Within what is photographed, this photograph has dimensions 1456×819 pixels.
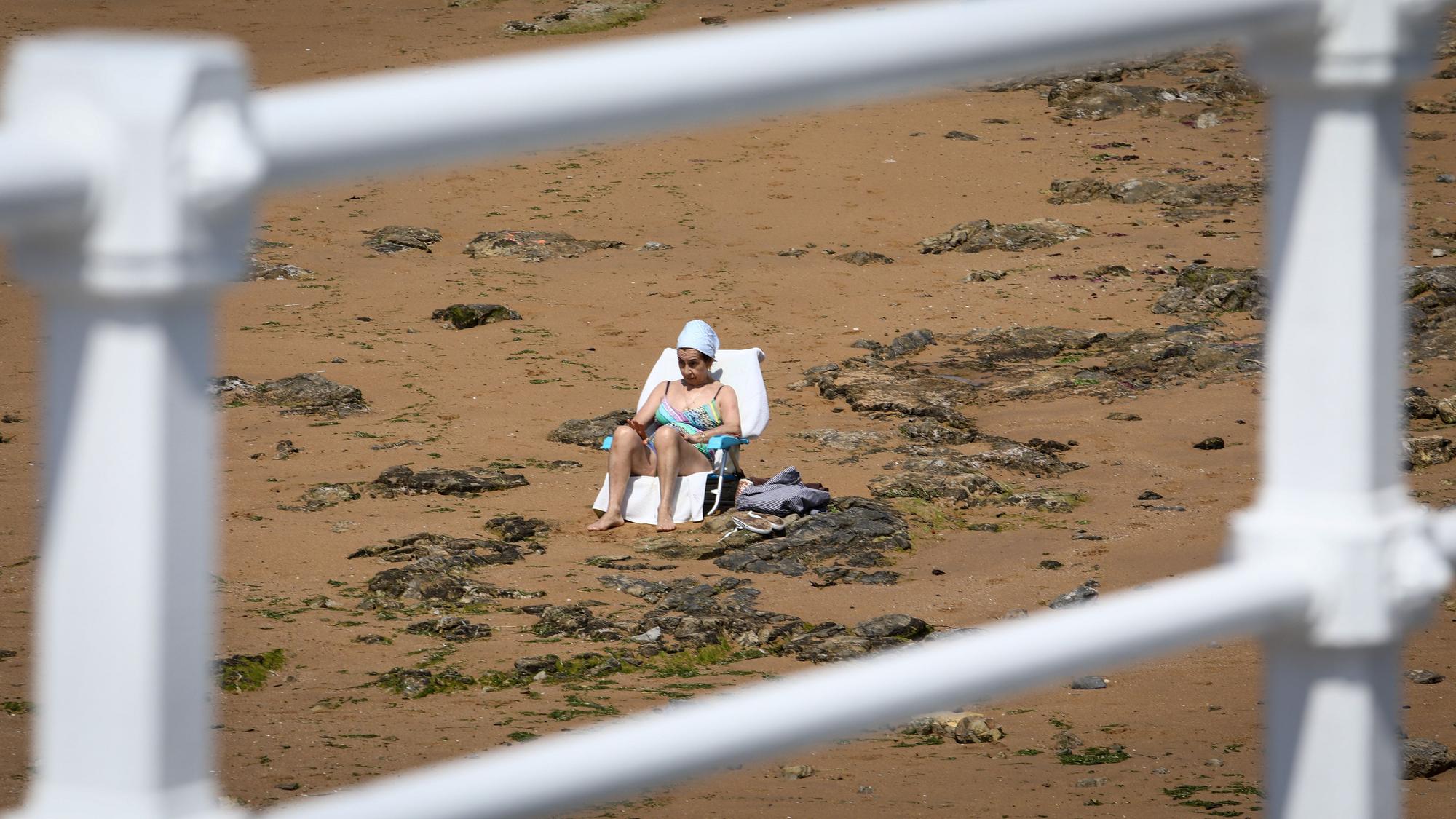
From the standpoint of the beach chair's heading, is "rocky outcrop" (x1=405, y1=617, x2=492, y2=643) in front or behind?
in front

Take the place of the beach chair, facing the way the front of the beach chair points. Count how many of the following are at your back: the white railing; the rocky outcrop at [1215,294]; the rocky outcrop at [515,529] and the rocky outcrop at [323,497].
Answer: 1

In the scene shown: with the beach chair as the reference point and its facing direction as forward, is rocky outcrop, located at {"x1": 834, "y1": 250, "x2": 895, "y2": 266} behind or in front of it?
behind

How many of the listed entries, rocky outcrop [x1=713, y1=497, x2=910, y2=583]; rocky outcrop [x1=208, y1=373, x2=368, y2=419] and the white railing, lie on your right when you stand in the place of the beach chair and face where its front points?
1

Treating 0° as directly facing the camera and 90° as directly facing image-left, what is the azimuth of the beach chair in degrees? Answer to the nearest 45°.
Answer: approximately 45°

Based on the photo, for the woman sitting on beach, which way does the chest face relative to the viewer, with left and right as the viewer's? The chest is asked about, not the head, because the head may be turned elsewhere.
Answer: facing the viewer and to the left of the viewer

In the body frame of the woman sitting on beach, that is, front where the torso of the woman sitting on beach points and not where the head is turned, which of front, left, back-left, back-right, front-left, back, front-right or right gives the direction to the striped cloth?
left

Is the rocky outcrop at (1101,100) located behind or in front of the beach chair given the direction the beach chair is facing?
behind

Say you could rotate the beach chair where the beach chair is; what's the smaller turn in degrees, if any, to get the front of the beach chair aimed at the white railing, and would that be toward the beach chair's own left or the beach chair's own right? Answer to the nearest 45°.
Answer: approximately 45° to the beach chair's own left

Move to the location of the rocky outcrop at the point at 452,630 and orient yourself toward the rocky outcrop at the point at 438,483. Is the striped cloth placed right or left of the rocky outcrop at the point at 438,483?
right

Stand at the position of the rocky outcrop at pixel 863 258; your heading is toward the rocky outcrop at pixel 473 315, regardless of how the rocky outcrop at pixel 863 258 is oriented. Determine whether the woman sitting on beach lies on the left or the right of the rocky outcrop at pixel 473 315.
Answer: left

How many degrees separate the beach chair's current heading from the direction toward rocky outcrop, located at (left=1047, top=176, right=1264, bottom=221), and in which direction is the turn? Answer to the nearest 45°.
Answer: approximately 180°

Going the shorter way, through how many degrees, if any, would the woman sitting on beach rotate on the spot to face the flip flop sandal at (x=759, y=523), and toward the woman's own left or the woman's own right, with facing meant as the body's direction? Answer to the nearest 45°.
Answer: approximately 90° to the woman's own left

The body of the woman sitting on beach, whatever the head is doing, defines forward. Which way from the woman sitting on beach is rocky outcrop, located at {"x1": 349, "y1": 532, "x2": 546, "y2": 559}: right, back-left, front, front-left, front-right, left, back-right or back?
front

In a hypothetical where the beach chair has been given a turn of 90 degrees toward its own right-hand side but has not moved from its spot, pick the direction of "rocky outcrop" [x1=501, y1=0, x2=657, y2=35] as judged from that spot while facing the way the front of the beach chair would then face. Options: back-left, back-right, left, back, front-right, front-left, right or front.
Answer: front-right

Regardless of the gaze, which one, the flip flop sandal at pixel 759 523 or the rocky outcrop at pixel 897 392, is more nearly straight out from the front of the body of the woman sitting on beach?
the flip flop sandal
